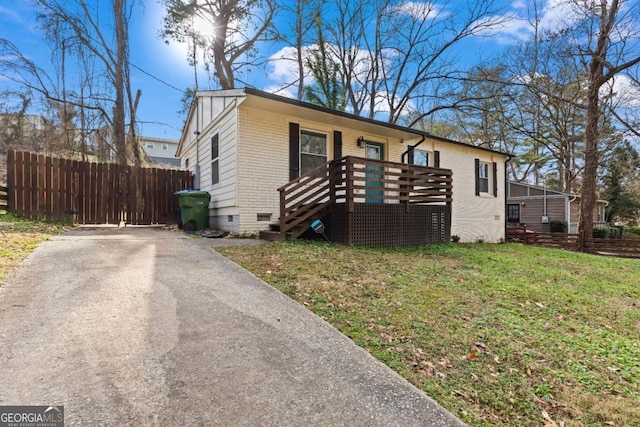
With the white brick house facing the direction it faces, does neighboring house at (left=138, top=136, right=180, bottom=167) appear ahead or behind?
behind

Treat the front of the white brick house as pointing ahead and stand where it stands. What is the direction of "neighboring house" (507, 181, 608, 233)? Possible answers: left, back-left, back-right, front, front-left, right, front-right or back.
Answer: left

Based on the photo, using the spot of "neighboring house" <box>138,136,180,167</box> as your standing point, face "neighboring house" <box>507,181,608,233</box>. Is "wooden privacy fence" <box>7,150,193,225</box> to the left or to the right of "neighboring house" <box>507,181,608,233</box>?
right

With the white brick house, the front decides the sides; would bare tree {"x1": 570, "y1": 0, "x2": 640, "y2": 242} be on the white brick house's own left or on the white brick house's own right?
on the white brick house's own left

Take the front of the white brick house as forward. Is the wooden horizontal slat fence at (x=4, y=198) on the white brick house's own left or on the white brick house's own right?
on the white brick house's own right

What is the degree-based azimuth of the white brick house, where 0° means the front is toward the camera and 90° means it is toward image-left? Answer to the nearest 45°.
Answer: approximately 315°

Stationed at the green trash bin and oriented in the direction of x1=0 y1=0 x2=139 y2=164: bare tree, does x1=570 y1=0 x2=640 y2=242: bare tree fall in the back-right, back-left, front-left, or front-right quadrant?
back-right

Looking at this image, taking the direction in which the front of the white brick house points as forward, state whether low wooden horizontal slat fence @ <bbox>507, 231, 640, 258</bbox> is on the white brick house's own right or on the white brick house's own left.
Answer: on the white brick house's own left

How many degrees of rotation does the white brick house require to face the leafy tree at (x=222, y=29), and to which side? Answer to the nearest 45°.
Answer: approximately 180°
